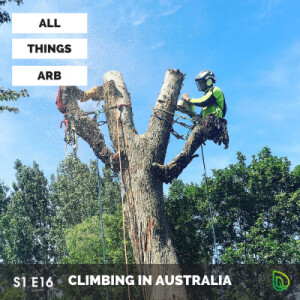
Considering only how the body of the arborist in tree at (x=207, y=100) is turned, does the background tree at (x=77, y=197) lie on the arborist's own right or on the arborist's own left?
on the arborist's own right

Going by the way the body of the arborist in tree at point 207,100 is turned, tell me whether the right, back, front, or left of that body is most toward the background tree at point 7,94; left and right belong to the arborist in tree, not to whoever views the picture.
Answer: front

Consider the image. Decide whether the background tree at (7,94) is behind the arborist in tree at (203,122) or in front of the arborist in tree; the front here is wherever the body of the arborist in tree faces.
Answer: in front

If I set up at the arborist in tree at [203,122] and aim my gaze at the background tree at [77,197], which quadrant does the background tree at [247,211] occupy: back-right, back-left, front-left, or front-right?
front-right

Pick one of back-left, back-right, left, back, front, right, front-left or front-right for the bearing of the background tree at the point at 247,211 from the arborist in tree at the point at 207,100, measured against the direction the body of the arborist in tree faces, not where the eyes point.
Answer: right

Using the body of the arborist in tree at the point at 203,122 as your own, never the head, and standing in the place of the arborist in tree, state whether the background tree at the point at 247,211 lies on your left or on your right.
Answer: on your right

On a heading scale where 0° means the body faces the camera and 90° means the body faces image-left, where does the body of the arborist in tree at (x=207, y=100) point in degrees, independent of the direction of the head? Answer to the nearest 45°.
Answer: approximately 90°
